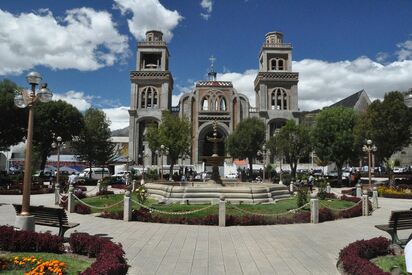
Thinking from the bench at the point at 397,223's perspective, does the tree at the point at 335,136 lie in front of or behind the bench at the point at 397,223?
in front

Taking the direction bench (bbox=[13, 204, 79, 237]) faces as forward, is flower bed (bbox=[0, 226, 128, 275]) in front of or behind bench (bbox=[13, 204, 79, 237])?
behind

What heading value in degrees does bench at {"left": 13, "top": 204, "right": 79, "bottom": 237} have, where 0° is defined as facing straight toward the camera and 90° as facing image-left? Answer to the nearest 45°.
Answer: approximately 225°

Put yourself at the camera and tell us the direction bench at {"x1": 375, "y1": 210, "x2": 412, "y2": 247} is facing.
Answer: facing away from the viewer and to the left of the viewer

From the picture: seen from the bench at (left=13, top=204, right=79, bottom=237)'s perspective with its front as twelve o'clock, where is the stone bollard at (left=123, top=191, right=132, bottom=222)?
The stone bollard is roughly at 12 o'clock from the bench.

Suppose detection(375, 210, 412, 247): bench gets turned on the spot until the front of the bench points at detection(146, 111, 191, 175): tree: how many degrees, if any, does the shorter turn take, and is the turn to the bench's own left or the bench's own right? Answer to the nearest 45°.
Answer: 0° — it already faces it

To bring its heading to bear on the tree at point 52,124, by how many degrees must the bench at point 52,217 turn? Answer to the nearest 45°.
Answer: approximately 45° to its left

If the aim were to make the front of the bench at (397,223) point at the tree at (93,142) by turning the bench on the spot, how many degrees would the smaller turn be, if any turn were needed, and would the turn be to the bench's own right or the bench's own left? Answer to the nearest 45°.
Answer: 0° — it already faces it
